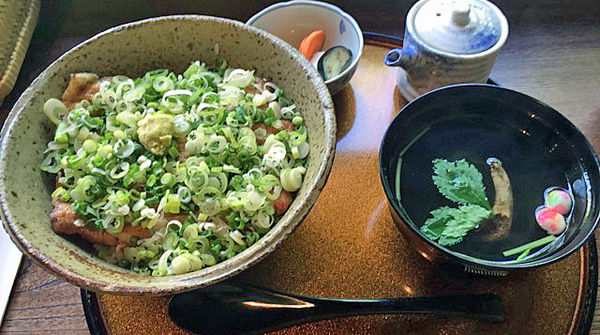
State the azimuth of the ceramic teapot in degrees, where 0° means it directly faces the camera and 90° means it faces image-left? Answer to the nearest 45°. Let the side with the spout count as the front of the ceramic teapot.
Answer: approximately 45°

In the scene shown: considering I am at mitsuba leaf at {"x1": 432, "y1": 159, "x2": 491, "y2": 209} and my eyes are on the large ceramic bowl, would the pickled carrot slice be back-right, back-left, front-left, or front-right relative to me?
front-right
